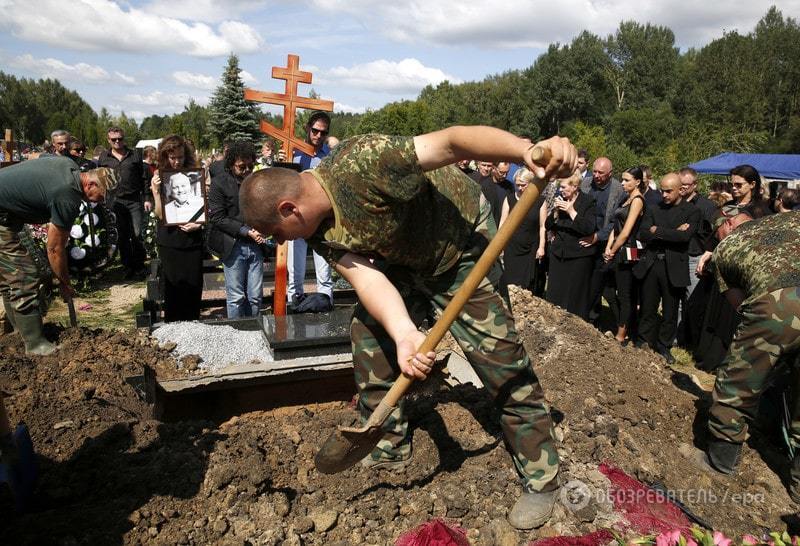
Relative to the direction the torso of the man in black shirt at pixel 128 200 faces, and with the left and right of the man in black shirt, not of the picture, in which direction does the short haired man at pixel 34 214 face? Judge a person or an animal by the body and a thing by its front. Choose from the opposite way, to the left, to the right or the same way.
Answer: to the left

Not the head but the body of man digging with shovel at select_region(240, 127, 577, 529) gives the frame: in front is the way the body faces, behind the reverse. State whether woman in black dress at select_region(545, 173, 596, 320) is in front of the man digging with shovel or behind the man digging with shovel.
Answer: behind

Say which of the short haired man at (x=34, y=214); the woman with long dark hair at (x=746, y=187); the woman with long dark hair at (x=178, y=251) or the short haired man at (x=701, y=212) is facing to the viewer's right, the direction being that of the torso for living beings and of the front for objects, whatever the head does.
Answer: the short haired man at (x=34, y=214)

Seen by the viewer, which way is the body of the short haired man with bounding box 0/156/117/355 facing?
to the viewer's right

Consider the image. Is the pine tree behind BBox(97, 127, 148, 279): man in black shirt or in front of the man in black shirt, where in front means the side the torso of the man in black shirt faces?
behind

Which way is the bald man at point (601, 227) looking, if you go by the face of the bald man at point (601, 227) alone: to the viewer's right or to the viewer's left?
to the viewer's left

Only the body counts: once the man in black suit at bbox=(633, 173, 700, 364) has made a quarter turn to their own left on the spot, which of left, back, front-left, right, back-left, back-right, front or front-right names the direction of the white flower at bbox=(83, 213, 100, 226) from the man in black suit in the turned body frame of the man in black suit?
back-right

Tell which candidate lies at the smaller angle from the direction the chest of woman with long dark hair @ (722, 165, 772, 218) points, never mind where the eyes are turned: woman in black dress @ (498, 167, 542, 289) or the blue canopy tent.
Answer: the woman in black dress

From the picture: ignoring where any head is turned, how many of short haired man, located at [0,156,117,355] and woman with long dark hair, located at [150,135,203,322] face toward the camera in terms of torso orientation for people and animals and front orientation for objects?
1

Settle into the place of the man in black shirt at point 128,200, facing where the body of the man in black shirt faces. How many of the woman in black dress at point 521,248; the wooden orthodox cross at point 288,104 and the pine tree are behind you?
1

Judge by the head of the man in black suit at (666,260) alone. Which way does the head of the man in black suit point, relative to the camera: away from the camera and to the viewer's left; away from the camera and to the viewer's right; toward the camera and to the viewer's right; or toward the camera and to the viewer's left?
toward the camera and to the viewer's left

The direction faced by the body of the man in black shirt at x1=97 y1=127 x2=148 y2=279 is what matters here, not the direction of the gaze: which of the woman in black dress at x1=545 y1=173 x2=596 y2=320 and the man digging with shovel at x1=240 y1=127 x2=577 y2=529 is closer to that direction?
the man digging with shovel
